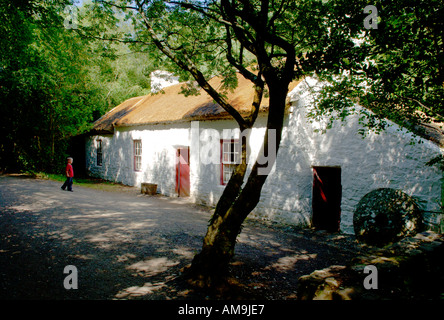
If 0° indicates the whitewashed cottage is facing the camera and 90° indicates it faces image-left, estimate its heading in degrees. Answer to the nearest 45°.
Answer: approximately 45°
